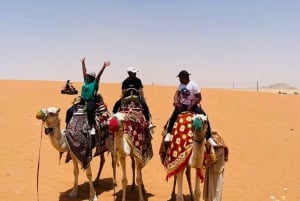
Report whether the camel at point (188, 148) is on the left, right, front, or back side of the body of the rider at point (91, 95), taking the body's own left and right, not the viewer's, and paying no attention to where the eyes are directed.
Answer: left

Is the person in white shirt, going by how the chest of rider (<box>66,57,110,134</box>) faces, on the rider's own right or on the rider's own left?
on the rider's own left

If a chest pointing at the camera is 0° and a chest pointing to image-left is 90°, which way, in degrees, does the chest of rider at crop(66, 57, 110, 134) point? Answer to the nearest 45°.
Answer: approximately 45°

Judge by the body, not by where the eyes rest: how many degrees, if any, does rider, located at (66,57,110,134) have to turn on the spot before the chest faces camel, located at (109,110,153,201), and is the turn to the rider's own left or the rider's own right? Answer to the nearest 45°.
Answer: approximately 90° to the rider's own left
